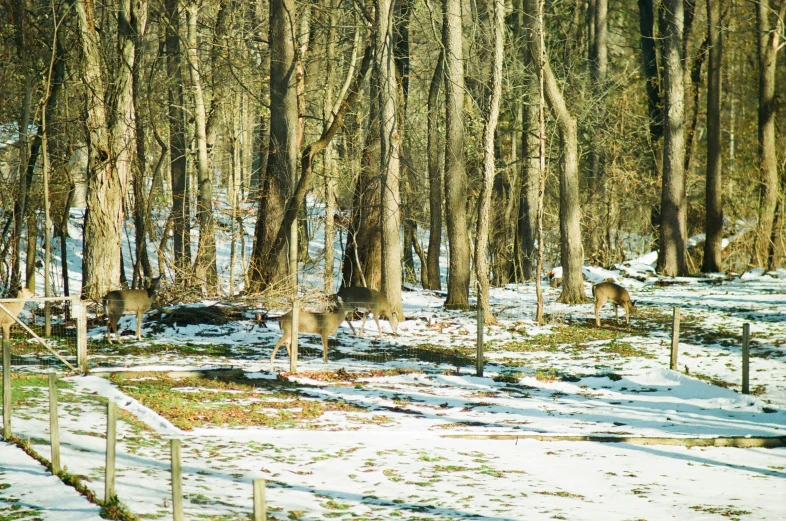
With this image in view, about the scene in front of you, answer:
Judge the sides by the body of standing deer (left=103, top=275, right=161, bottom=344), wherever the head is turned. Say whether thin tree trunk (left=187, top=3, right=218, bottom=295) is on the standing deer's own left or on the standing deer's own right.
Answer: on the standing deer's own left

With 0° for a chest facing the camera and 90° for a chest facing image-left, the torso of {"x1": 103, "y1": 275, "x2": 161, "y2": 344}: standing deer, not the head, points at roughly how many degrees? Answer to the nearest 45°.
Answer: approximately 270°

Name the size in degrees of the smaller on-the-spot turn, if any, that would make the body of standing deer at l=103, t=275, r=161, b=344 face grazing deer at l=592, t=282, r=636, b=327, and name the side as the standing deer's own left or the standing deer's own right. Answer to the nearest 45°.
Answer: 0° — it already faces it

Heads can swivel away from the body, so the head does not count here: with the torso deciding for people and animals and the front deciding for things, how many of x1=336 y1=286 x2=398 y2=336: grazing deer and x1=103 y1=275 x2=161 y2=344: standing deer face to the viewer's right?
2

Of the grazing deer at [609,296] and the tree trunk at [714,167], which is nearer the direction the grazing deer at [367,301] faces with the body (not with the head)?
the grazing deer

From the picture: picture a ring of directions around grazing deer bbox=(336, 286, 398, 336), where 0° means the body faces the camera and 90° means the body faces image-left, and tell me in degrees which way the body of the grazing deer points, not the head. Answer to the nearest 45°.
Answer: approximately 270°
